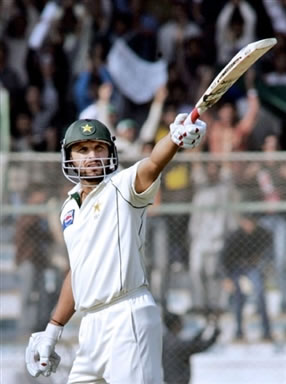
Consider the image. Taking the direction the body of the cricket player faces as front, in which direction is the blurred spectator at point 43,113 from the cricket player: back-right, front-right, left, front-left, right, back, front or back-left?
back-right

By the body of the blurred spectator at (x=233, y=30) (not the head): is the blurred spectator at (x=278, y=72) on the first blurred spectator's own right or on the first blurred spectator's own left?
on the first blurred spectator's own left

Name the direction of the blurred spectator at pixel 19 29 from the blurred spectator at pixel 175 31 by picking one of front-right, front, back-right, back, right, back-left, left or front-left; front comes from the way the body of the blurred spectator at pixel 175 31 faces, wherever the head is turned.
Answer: right
